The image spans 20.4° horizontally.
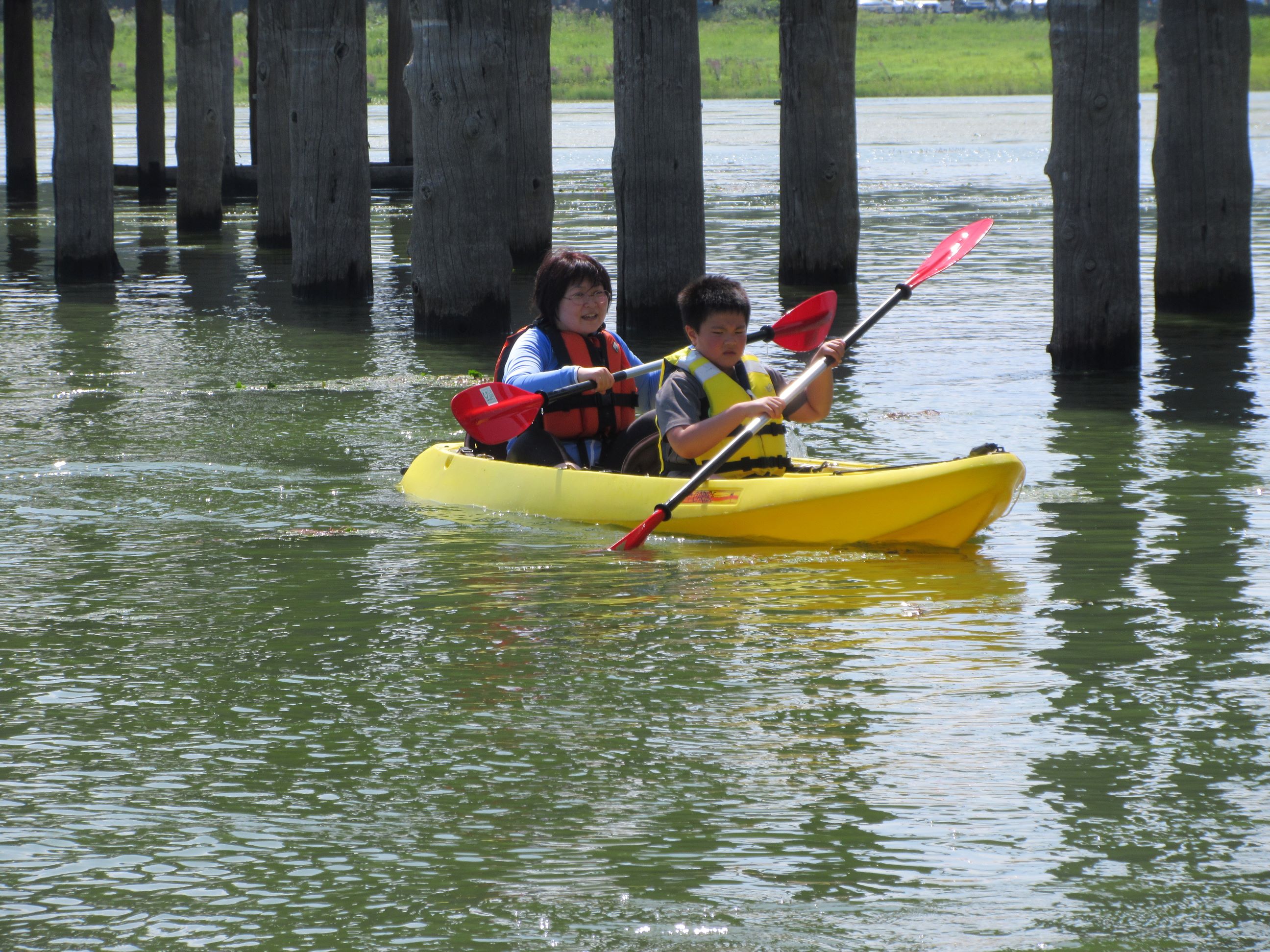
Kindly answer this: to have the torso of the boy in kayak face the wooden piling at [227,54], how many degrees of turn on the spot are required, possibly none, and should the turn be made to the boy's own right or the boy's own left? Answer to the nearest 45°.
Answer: approximately 135° to the boy's own left

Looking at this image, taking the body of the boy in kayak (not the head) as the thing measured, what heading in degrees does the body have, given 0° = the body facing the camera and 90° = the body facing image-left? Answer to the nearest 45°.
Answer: approximately 315°

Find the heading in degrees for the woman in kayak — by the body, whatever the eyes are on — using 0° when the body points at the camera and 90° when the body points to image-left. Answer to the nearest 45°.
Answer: approximately 315°

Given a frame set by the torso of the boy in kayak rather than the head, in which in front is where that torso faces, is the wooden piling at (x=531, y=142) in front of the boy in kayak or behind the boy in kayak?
behind

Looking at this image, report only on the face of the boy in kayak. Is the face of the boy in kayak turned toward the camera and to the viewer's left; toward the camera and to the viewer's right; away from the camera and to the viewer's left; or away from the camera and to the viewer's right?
toward the camera and to the viewer's right

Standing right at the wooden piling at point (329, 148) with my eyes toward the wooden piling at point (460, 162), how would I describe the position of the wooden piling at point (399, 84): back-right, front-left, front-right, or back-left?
back-left

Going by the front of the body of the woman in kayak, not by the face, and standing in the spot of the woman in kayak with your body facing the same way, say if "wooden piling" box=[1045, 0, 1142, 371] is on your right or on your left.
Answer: on your left

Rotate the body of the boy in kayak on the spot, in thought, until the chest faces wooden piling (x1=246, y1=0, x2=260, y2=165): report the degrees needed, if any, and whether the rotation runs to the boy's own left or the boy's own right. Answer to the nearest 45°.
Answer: approximately 135° to the boy's own left

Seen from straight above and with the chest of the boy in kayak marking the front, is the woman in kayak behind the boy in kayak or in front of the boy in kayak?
behind

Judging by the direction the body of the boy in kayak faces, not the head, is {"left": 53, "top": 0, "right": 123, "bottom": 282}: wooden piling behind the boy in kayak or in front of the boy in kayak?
behind
